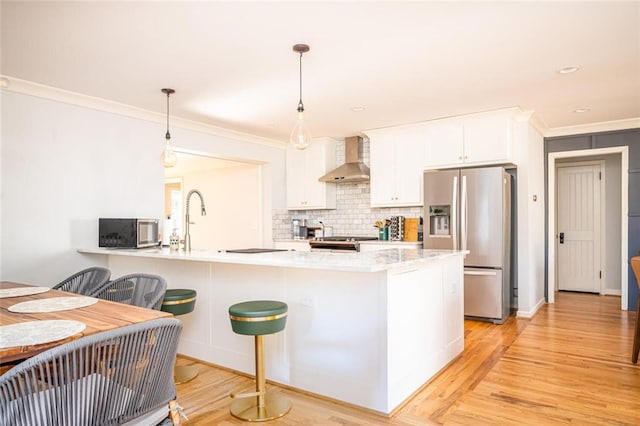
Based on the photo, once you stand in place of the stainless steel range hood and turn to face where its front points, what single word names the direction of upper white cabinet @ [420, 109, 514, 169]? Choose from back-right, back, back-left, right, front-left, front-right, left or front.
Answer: left

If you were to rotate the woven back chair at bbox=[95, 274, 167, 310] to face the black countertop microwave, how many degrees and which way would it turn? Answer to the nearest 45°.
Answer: approximately 135° to its right

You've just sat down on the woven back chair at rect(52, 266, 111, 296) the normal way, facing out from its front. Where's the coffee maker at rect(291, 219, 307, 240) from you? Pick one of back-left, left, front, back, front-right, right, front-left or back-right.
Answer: back

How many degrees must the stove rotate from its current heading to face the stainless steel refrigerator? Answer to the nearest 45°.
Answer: approximately 90° to its left

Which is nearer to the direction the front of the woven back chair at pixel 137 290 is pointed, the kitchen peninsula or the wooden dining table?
the wooden dining table

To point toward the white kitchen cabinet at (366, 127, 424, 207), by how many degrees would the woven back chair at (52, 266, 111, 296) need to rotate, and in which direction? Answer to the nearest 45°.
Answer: approximately 135° to its left

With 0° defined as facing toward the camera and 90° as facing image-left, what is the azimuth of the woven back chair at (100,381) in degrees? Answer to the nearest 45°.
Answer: approximately 135°

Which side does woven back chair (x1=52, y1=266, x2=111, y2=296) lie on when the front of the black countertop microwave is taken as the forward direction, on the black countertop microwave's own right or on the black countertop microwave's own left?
on the black countertop microwave's own right

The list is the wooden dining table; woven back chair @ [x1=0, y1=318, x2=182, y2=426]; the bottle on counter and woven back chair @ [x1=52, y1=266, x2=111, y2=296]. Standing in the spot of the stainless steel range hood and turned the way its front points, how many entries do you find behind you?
0

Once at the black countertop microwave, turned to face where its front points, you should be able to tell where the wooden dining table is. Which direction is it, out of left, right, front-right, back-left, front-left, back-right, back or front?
front-right

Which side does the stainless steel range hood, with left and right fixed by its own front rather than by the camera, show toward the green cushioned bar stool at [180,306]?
front

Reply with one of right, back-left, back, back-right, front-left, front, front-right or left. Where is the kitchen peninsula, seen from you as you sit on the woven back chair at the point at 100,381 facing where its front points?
right

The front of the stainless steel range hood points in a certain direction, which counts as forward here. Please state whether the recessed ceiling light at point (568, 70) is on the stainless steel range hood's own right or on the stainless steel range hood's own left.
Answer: on the stainless steel range hood's own left

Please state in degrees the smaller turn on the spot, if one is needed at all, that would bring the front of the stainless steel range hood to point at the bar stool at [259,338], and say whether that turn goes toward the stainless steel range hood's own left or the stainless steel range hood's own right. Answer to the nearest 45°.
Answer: approximately 45° to the stainless steel range hood's own left

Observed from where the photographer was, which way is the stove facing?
facing the viewer and to the left of the viewer

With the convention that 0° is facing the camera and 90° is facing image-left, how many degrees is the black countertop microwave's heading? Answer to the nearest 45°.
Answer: approximately 315°
